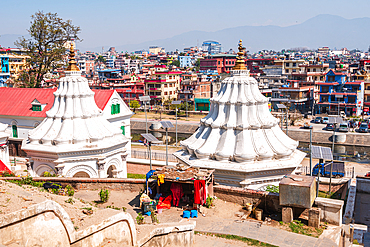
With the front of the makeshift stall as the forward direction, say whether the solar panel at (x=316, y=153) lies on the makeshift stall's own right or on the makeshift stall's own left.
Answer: on the makeshift stall's own left

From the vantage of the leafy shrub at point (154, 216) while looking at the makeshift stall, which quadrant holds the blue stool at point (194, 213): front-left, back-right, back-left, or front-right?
front-right

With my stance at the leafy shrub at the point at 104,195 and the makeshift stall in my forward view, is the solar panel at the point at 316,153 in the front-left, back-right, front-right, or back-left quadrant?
front-left

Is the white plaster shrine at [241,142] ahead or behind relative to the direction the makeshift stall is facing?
behind

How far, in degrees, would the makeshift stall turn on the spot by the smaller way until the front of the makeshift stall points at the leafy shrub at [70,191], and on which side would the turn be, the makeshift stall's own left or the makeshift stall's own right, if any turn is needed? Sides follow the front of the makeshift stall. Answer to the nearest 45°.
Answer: approximately 90° to the makeshift stall's own right

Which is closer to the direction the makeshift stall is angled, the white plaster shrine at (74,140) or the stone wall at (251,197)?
the stone wall

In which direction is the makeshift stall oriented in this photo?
toward the camera

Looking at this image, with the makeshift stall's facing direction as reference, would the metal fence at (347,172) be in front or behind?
behind

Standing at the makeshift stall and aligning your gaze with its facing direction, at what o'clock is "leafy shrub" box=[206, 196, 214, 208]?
The leafy shrub is roughly at 9 o'clock from the makeshift stall.

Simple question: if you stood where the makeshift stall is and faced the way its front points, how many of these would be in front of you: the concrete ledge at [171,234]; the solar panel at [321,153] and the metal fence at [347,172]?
1

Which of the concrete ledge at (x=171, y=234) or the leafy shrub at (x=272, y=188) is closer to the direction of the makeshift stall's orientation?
the concrete ledge

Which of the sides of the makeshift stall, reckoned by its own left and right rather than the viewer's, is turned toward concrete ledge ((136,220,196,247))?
front

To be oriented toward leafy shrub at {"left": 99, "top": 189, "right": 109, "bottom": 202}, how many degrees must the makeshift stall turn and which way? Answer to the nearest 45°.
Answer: approximately 90° to its right

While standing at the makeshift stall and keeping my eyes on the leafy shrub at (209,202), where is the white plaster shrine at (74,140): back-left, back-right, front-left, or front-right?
back-left

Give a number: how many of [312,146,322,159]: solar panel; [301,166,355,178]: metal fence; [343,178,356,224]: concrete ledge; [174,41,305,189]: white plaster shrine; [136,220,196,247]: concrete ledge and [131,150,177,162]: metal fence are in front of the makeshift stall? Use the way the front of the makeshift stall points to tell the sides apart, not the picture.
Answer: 1
